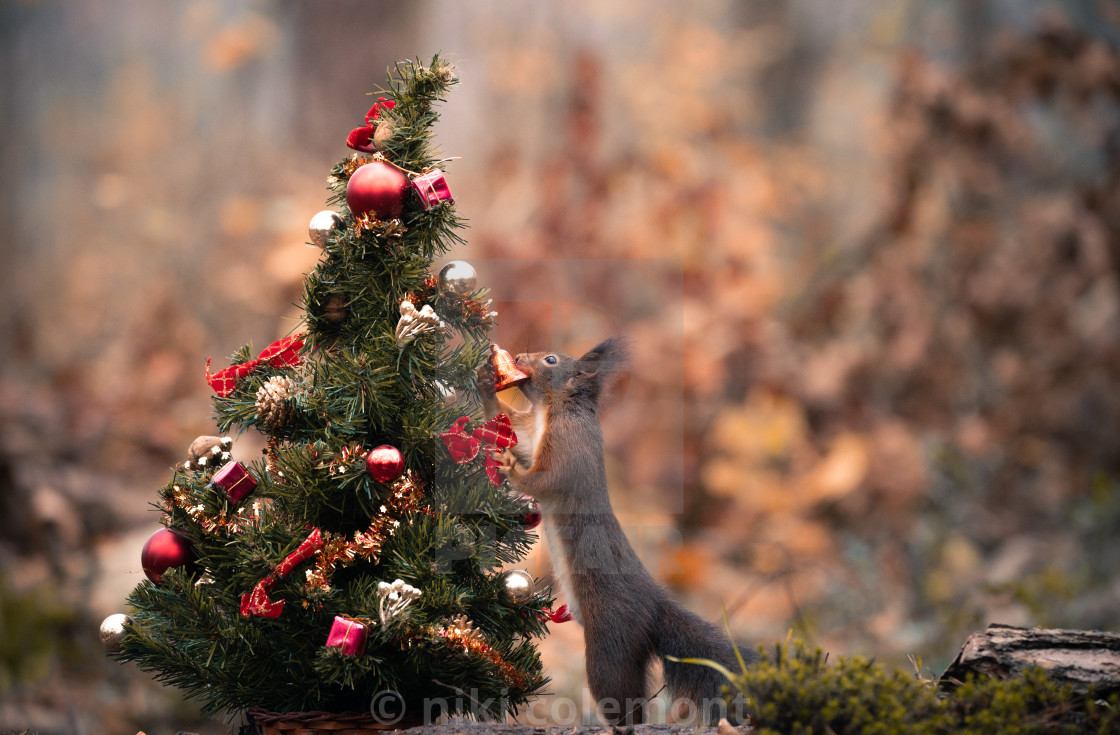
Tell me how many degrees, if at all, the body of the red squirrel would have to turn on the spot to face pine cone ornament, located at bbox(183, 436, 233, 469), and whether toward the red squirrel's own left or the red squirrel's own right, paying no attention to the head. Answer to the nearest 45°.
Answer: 0° — it already faces it

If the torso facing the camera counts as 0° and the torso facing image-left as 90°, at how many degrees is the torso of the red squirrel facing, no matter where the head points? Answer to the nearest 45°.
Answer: approximately 90°

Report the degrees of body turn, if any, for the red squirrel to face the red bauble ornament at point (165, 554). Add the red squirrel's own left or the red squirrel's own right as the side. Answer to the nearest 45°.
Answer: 0° — it already faces it

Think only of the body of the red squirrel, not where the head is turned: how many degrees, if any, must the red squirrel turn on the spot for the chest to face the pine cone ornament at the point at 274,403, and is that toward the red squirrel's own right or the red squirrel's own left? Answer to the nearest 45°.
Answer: approximately 45° to the red squirrel's own left

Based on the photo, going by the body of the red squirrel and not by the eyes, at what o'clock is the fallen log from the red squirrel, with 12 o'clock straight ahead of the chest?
The fallen log is roughly at 6 o'clock from the red squirrel.
